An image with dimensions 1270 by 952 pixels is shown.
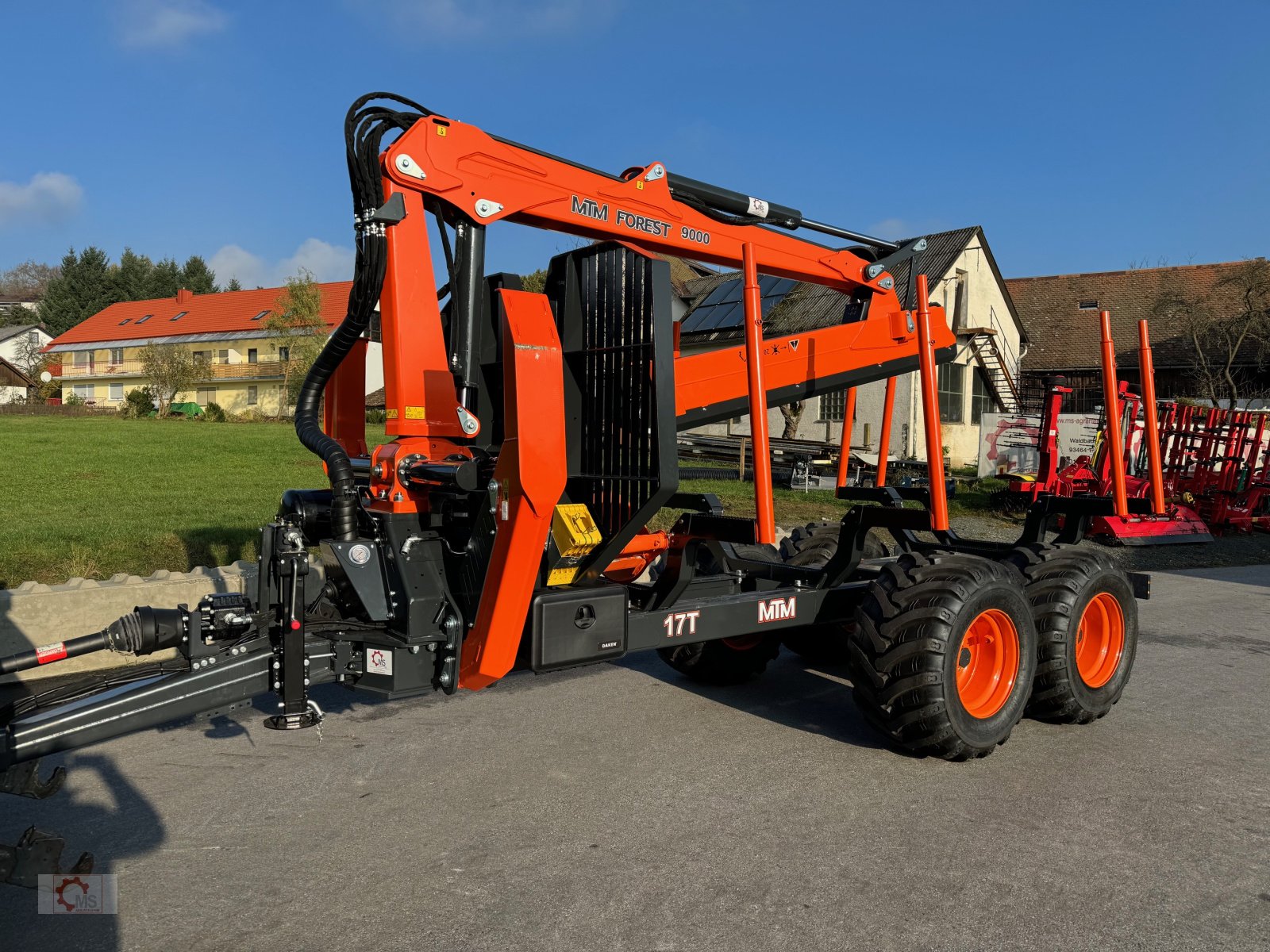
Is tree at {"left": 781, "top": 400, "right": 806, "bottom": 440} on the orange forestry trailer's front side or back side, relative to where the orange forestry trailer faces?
on the back side

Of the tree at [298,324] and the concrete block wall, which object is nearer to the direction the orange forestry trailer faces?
the concrete block wall

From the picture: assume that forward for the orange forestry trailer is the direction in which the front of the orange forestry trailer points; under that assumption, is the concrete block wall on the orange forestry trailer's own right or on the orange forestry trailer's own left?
on the orange forestry trailer's own right

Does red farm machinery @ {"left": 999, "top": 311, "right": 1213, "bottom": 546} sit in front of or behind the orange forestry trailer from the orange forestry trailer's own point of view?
behind

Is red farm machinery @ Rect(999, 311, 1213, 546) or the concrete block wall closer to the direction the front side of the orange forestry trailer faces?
the concrete block wall

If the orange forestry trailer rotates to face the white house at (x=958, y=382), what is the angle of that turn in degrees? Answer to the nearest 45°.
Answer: approximately 180°

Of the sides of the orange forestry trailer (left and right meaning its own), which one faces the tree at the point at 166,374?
right

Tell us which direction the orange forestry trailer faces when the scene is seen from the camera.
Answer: facing the viewer and to the left of the viewer

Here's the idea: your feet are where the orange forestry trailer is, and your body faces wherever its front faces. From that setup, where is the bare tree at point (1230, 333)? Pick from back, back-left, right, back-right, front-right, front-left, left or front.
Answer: back
